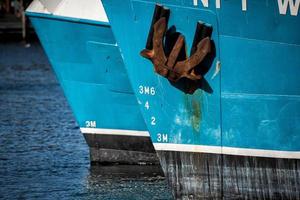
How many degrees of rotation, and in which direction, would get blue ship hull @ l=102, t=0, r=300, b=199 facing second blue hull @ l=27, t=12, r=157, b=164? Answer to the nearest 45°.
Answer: approximately 45° to its right

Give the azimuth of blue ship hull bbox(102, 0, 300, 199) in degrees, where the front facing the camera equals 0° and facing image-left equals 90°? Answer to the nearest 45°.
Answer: approximately 90°
